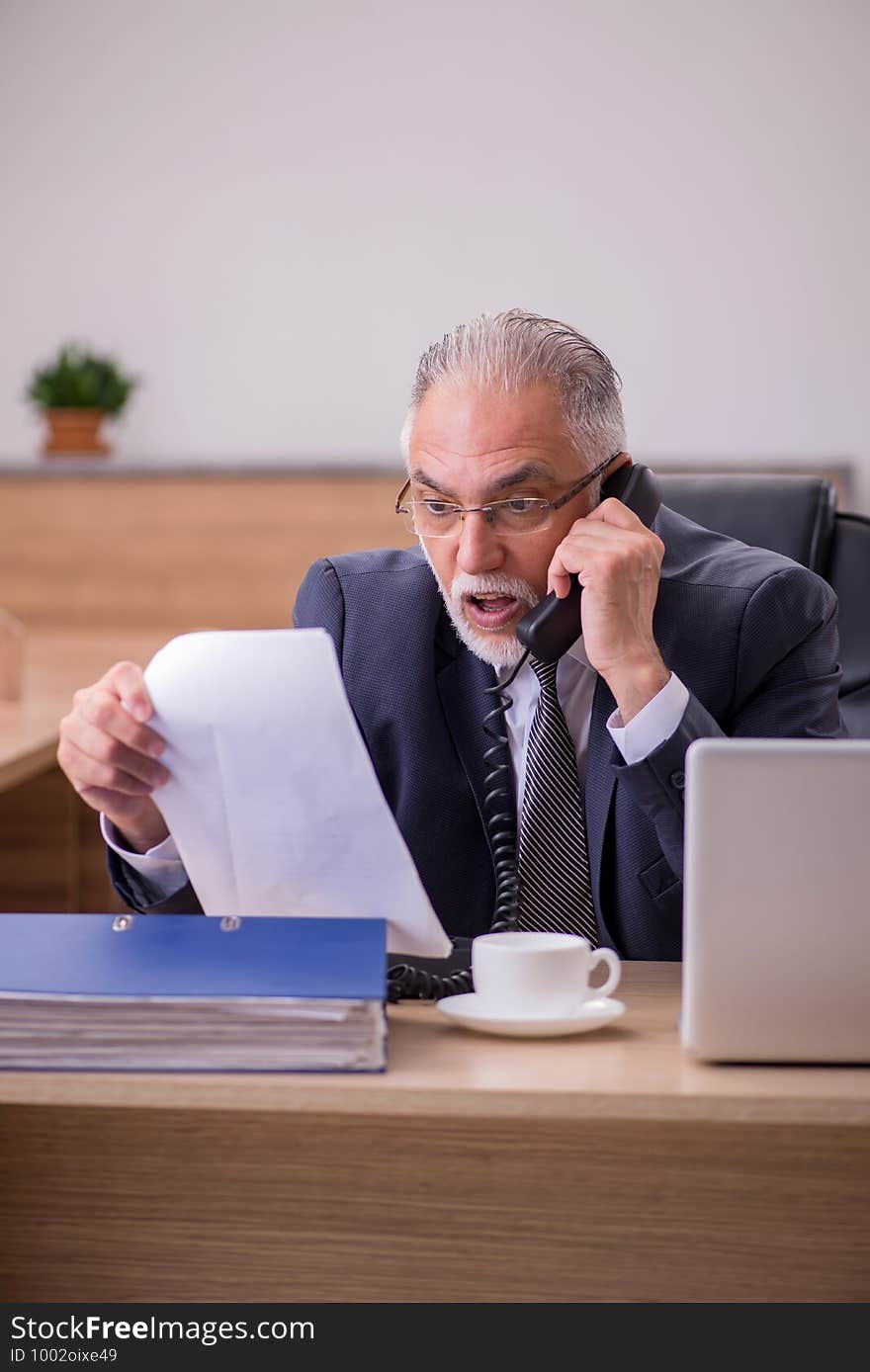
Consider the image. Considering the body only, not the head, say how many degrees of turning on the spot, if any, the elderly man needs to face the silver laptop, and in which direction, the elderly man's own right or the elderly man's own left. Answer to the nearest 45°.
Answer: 0° — they already face it

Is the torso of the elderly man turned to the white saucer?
yes

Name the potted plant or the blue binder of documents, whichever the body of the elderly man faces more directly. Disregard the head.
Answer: the blue binder of documents

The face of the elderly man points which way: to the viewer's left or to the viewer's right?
to the viewer's left

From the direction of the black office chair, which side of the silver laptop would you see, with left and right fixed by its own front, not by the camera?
front

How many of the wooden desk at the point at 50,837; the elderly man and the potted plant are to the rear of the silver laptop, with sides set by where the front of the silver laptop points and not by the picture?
0

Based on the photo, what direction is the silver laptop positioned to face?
away from the camera

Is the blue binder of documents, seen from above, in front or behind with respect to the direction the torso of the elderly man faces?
in front

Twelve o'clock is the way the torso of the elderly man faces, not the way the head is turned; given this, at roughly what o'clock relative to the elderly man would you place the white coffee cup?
The white coffee cup is roughly at 12 o'clock from the elderly man.

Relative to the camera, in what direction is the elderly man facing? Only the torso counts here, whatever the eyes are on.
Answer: toward the camera
